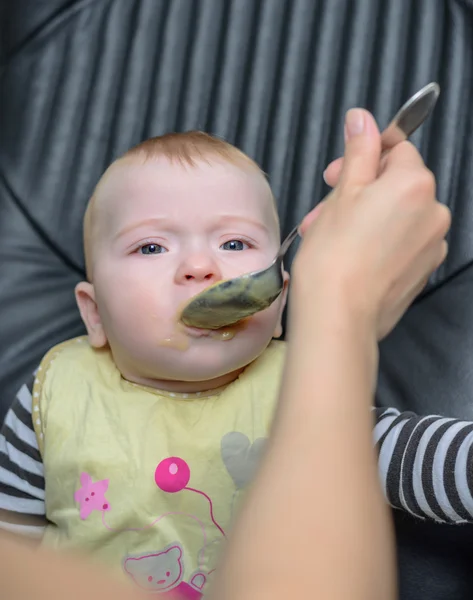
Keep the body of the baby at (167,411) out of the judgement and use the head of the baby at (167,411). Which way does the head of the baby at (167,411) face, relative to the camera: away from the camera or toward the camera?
toward the camera

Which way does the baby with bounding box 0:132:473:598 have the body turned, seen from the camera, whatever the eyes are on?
toward the camera
